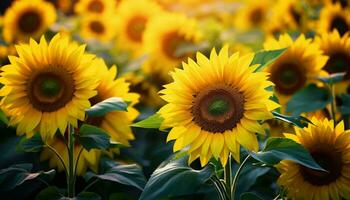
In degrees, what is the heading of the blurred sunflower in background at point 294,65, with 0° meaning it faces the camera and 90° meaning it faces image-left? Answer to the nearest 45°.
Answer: approximately 0°

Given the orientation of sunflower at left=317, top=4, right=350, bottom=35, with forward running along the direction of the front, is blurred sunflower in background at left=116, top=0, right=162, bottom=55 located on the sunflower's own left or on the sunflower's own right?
on the sunflower's own right

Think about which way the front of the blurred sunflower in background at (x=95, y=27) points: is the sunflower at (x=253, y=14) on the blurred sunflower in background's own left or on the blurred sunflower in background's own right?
on the blurred sunflower in background's own left

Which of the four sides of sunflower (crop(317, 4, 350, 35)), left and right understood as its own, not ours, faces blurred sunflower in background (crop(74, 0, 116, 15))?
right

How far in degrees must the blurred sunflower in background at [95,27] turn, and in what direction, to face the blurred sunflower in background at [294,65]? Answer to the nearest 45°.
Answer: approximately 45° to its left
